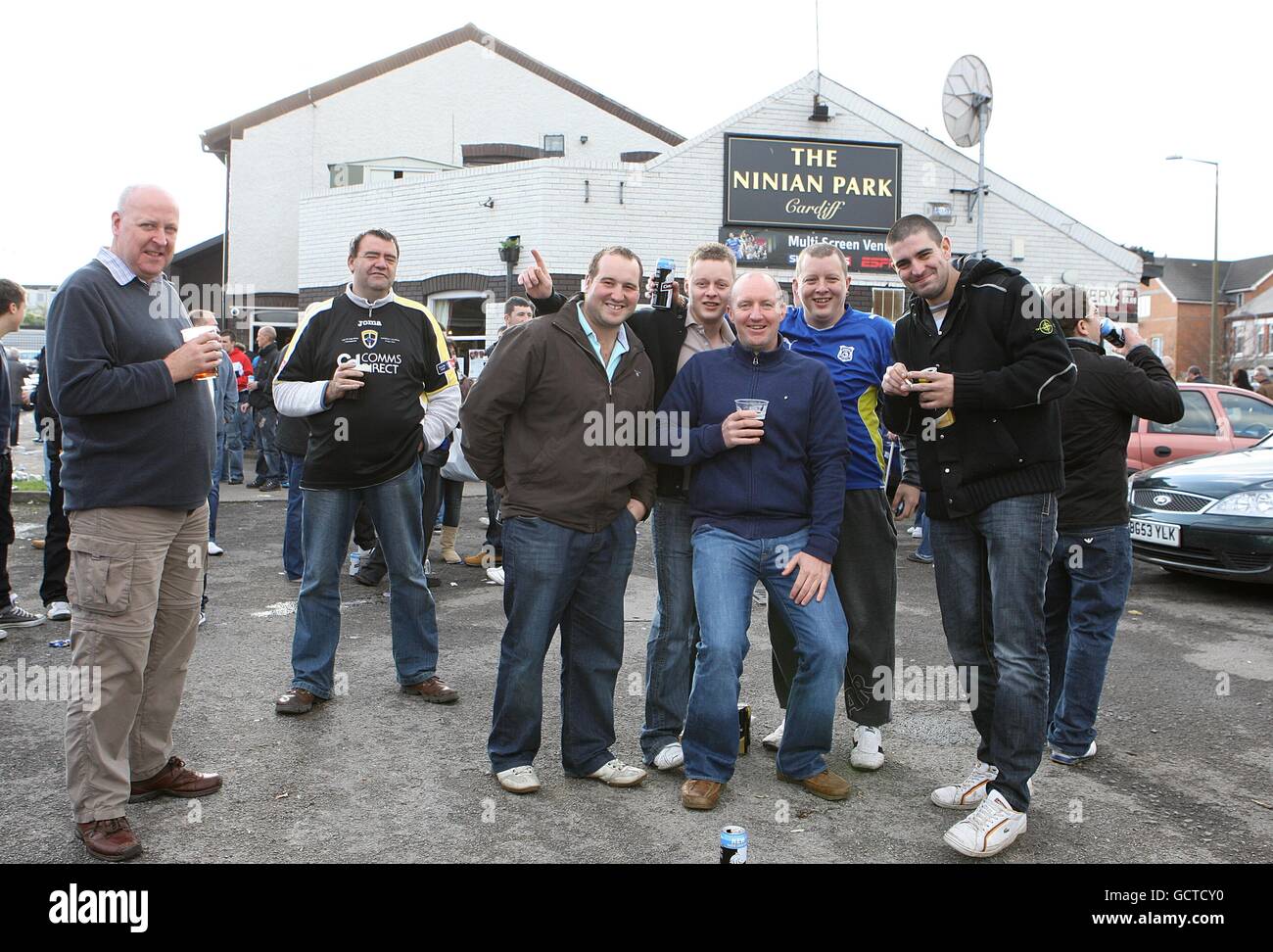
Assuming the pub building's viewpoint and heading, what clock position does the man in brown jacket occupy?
The man in brown jacket is roughly at 12 o'clock from the pub building.

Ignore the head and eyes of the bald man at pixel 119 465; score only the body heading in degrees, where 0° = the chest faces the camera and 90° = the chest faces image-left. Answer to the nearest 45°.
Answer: approximately 315°

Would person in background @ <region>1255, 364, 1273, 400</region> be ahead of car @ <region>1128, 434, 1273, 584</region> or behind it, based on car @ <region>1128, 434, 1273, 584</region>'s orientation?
behind

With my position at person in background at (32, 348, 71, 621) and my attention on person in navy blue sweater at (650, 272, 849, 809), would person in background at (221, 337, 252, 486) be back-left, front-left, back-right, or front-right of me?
back-left

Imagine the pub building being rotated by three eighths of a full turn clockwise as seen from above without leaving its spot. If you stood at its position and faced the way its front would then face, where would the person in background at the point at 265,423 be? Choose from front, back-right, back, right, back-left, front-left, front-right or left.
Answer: left

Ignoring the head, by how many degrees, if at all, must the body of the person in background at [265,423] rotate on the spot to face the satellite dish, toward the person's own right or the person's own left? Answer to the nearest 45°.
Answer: approximately 180°

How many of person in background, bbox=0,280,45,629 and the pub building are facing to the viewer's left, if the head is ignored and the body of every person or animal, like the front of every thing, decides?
0

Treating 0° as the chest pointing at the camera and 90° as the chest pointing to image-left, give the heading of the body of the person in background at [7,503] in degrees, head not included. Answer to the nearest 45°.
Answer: approximately 270°

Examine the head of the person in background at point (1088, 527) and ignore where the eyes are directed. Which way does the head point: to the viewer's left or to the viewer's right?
to the viewer's right

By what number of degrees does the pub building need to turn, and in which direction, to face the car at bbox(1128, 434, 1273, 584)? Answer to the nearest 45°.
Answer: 0° — it already faces it
